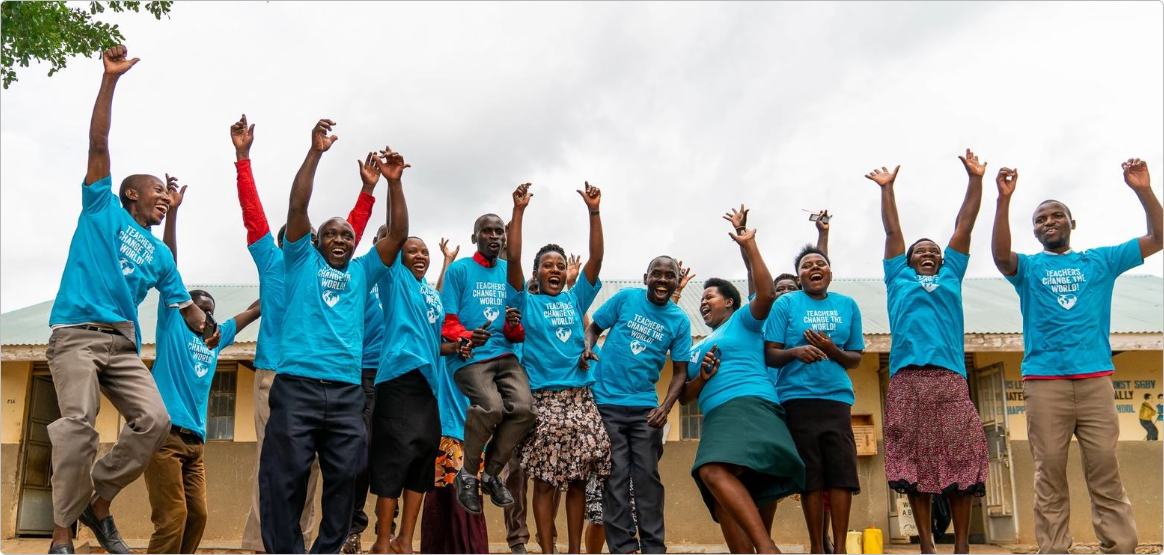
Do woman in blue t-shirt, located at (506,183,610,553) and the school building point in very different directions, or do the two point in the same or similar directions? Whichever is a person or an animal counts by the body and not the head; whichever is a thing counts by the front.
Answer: same or similar directions

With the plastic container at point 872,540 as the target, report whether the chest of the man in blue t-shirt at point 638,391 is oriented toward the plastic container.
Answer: no

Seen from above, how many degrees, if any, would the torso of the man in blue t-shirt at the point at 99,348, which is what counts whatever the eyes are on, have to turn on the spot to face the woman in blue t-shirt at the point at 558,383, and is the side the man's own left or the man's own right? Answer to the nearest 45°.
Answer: approximately 45° to the man's own left

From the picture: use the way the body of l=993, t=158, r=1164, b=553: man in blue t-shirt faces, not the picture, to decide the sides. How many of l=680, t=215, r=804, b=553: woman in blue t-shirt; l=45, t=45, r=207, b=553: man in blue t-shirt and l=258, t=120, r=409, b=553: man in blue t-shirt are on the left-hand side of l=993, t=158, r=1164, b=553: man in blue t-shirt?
0

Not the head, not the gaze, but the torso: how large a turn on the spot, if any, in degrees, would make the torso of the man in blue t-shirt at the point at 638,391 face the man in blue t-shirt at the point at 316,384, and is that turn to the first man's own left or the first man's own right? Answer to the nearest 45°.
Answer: approximately 45° to the first man's own right

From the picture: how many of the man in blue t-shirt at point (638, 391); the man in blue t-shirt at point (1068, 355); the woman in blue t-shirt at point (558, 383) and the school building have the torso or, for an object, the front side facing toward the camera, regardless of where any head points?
4

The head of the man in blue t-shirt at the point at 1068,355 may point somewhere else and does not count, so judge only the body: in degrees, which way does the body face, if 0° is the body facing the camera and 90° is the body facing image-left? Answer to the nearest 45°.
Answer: approximately 0°

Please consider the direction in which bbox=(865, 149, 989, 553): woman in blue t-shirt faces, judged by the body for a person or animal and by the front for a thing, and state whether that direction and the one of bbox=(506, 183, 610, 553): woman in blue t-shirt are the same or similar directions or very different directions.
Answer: same or similar directions

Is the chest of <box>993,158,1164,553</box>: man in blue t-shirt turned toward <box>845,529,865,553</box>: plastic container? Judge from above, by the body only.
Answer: no

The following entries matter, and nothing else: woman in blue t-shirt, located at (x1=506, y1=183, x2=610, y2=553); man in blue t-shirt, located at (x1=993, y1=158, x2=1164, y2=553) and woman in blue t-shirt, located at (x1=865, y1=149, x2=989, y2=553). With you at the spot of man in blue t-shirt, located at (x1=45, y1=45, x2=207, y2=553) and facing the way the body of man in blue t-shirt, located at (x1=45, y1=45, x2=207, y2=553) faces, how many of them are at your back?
0

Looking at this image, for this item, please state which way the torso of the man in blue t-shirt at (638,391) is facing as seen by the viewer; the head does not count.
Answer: toward the camera

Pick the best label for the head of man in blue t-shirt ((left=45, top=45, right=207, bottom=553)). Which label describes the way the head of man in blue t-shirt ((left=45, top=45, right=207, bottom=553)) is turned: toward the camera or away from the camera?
toward the camera

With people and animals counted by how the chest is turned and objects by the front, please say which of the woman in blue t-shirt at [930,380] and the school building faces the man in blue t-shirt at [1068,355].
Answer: the school building

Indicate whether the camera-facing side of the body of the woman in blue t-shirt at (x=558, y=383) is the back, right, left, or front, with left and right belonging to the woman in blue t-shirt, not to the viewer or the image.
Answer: front

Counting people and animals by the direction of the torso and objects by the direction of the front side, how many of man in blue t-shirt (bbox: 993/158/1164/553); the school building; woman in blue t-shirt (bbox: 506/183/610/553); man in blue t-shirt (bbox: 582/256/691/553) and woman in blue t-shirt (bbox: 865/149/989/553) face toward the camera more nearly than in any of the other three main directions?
5

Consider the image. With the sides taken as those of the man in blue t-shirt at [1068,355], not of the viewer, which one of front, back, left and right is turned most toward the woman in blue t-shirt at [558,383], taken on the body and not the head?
right
